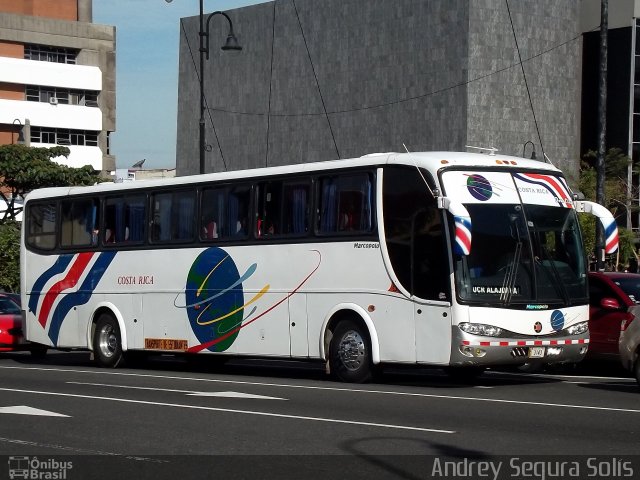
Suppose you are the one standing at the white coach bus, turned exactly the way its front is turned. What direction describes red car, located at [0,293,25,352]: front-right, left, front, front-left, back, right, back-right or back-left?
back

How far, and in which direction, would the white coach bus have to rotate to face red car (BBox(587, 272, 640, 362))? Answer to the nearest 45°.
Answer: approximately 45° to its left

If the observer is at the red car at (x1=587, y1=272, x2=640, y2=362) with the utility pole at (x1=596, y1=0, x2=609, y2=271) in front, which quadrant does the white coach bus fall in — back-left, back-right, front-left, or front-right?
back-left

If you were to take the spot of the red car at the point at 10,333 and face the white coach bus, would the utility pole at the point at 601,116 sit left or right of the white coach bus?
left

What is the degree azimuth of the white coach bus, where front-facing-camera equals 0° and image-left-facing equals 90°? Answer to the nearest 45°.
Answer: approximately 315°

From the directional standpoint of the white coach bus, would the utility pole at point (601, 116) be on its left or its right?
on its left

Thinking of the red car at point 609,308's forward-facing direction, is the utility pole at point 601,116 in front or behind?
behind
